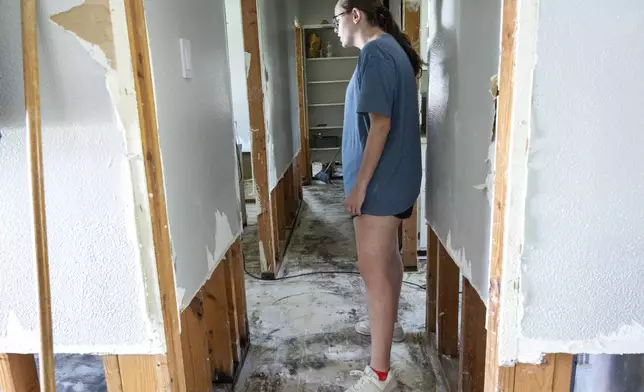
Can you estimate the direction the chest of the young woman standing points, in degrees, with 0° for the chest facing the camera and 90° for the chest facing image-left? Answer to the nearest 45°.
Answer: approximately 90°

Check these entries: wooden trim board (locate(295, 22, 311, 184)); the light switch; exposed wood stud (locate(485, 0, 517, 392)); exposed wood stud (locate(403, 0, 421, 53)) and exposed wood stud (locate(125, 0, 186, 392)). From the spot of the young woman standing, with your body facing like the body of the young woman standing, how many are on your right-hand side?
2

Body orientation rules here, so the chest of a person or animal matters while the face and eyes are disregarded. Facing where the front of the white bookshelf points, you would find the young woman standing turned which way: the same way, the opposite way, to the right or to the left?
to the right

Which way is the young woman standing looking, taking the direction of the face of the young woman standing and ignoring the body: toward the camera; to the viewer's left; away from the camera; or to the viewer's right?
to the viewer's left

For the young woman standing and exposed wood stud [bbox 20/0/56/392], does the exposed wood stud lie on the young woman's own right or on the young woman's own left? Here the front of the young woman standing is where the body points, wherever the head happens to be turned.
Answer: on the young woman's own left

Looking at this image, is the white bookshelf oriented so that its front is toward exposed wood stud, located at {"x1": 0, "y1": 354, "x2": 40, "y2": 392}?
yes

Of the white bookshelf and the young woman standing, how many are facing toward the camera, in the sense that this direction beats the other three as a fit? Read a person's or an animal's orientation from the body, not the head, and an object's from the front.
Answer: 1

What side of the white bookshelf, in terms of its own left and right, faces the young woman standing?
front

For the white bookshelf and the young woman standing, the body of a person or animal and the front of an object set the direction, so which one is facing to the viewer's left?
the young woman standing

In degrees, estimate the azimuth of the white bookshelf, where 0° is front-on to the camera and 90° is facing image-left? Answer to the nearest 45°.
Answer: approximately 0°

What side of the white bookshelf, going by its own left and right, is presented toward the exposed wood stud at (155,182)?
front

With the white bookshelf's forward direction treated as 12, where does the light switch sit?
The light switch is roughly at 12 o'clock from the white bookshelf.

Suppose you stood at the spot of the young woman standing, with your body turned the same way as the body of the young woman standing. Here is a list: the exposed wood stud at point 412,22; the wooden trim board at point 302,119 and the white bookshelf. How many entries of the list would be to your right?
3
